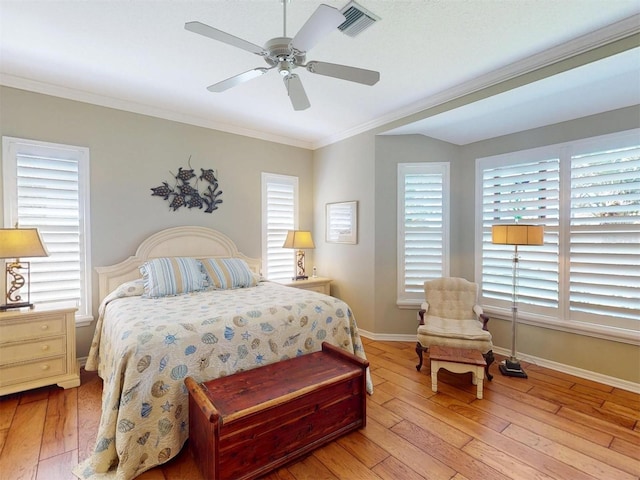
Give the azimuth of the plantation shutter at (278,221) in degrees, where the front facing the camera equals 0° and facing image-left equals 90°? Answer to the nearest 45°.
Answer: approximately 315°

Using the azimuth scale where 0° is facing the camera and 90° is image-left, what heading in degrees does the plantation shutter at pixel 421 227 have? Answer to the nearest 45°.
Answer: approximately 0°

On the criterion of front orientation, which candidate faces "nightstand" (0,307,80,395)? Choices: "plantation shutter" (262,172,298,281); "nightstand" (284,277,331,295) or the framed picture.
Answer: the framed picture

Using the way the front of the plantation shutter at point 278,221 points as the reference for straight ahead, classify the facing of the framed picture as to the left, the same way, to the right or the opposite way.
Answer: to the right

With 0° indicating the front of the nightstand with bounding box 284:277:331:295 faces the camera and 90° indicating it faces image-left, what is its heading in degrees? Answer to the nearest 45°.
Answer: approximately 315°

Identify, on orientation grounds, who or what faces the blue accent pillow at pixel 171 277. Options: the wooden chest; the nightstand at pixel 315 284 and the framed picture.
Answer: the framed picture

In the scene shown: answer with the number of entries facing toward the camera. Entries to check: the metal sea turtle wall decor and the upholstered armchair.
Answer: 2

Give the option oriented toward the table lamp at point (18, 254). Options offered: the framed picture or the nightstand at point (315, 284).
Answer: the framed picture
